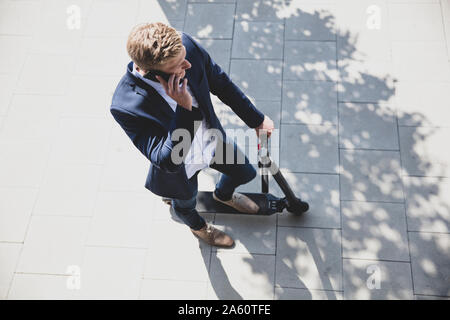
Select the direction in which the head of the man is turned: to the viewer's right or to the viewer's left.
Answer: to the viewer's right

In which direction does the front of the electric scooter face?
to the viewer's right
